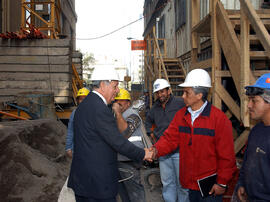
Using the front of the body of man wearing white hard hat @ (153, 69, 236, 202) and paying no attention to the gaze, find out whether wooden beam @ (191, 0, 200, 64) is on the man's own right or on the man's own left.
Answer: on the man's own right

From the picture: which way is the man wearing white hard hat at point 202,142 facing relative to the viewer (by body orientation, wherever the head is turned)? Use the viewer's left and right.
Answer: facing the viewer and to the left of the viewer

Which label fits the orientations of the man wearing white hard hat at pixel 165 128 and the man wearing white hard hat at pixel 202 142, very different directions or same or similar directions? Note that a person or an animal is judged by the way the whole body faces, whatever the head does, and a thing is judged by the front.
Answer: same or similar directions

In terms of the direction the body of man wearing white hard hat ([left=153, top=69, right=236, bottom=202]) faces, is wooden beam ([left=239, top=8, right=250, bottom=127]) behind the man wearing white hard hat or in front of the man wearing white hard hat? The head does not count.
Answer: behind

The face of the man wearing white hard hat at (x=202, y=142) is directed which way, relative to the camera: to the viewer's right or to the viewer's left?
to the viewer's left

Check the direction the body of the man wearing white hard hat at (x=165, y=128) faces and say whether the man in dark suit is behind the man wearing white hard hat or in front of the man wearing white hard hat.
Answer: in front

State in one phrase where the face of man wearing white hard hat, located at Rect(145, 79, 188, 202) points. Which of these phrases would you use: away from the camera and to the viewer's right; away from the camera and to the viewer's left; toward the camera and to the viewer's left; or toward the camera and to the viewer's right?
toward the camera and to the viewer's left

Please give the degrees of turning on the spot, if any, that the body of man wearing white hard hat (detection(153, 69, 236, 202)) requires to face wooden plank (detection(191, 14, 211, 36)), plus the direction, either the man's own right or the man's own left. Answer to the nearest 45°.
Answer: approximately 135° to the man's own right

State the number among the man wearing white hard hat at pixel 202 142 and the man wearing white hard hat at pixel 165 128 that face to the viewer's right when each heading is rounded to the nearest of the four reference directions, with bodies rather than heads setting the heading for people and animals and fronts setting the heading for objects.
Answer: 0

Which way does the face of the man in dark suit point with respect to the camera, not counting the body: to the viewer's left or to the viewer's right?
to the viewer's right

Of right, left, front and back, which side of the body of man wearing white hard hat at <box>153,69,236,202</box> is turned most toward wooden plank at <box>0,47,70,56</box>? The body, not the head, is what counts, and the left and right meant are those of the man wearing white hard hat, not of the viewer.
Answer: right
